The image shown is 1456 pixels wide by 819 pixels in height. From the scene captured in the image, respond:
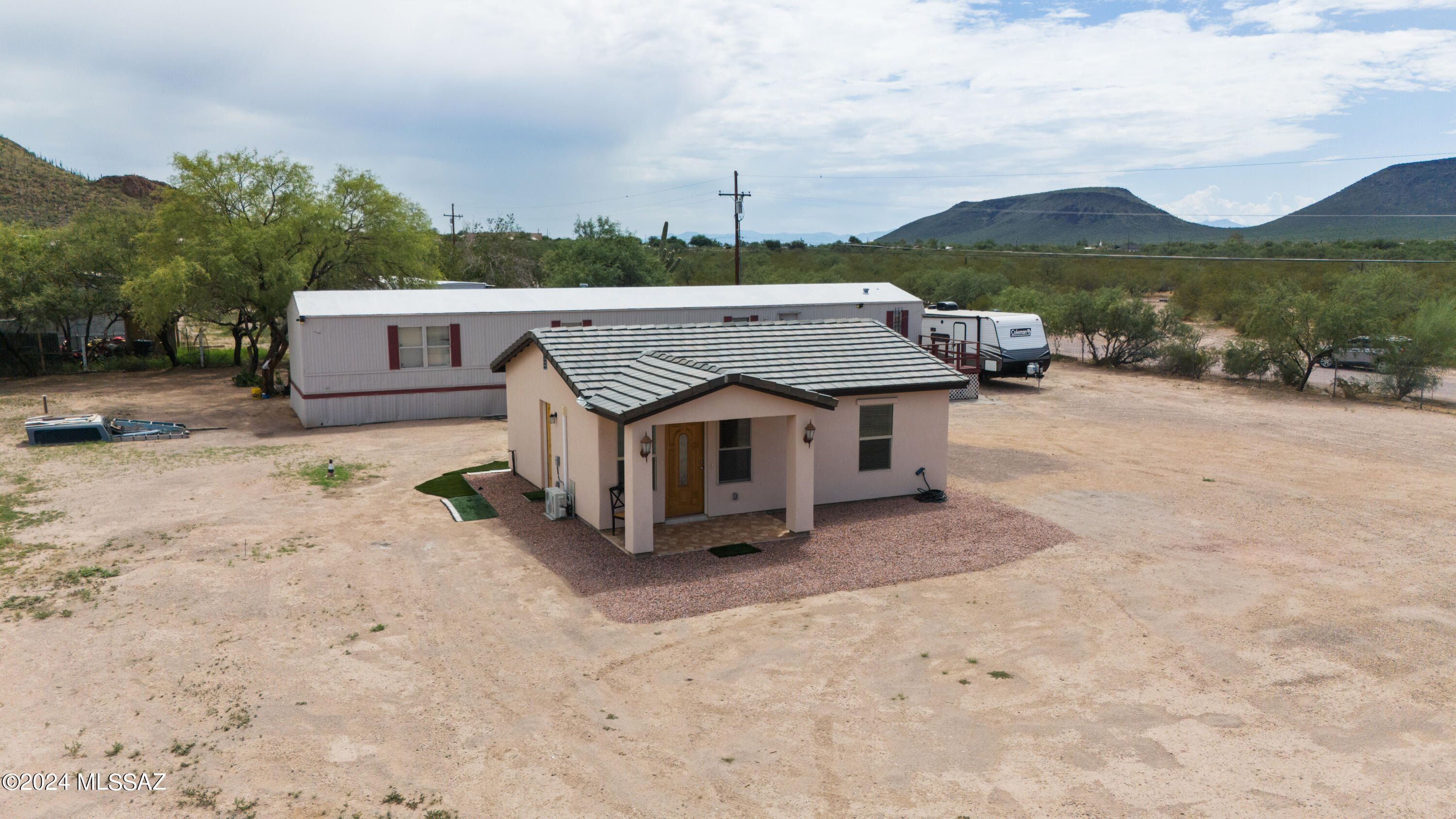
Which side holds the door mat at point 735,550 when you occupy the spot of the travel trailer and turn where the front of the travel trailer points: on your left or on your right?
on your right

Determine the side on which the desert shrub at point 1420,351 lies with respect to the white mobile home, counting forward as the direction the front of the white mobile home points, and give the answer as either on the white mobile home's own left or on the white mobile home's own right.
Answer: on the white mobile home's own left

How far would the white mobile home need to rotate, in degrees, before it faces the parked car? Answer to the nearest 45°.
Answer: approximately 90° to its left

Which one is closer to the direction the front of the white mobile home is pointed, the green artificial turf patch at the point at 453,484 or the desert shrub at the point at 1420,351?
the green artificial turf patch

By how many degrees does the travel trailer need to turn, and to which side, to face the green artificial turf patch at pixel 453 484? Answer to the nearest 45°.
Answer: approximately 90° to its right

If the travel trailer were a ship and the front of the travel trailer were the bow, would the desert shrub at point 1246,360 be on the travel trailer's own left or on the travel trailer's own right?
on the travel trailer's own left

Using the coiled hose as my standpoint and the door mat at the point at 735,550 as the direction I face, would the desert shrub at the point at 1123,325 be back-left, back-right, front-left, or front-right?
back-right

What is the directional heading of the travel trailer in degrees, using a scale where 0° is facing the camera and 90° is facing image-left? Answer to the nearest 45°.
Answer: approximately 315°

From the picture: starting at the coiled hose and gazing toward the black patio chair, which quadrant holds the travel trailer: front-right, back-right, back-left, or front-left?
back-right

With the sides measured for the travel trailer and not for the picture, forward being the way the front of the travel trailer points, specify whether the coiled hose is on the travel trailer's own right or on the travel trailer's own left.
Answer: on the travel trailer's own right

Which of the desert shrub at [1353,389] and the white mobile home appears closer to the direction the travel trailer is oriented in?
the desert shrub

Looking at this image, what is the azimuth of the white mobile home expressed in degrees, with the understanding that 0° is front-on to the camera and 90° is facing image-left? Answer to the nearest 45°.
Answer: approximately 0°
